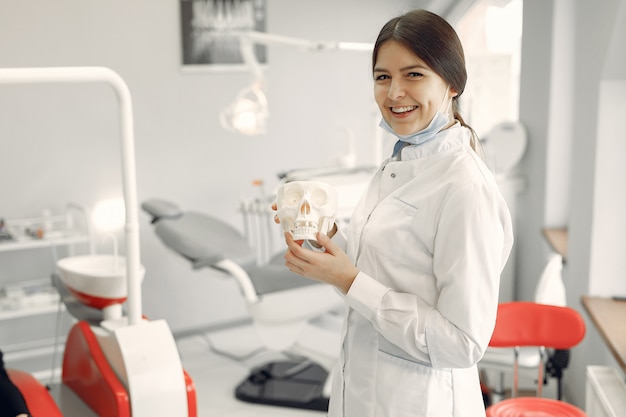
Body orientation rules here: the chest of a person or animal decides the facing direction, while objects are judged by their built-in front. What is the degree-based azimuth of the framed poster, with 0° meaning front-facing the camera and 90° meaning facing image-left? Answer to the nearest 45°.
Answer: approximately 0°

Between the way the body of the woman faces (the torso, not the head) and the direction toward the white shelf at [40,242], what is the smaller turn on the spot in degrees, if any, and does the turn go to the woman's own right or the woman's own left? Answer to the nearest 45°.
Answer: approximately 90° to the woman's own right

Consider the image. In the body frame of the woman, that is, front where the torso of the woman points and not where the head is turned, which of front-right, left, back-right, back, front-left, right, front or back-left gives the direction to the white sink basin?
right

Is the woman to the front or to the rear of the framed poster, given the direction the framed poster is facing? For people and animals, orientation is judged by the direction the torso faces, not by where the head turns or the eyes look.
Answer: to the front

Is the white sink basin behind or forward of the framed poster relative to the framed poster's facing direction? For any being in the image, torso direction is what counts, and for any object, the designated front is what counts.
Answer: forward

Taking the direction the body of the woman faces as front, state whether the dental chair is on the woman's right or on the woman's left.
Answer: on the woman's right

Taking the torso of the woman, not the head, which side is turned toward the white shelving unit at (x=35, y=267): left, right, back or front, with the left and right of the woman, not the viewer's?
right

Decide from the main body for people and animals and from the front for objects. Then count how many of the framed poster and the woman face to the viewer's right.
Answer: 0
